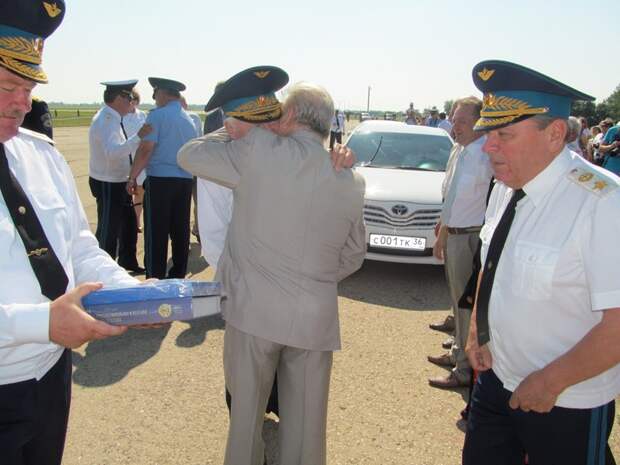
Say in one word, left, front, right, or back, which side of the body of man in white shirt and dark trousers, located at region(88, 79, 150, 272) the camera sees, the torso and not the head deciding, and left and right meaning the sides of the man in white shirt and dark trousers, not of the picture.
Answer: right

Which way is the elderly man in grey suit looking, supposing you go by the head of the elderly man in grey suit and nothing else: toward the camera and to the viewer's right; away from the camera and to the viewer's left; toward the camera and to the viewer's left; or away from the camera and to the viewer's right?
away from the camera and to the viewer's left

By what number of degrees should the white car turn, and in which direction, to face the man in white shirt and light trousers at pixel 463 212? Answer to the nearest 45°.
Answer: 0° — it already faces them

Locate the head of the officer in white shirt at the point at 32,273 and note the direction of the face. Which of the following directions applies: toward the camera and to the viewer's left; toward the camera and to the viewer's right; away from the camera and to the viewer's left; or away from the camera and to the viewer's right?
toward the camera and to the viewer's right

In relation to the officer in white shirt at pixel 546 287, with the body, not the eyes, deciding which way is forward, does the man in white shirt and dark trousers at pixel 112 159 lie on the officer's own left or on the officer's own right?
on the officer's own right

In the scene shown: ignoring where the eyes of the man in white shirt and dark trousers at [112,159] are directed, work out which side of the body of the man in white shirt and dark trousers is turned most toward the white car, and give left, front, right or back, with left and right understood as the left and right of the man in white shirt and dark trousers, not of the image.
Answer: front

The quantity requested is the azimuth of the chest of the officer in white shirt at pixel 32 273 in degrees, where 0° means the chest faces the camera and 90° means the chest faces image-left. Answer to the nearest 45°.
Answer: approximately 315°

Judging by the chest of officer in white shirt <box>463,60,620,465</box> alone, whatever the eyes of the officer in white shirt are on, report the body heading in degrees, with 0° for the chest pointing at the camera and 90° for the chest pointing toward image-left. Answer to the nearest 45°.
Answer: approximately 45°

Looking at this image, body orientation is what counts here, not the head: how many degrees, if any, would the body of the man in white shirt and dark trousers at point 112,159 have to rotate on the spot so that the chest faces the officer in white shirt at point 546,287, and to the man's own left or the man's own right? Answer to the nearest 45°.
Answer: approximately 90° to the man's own right

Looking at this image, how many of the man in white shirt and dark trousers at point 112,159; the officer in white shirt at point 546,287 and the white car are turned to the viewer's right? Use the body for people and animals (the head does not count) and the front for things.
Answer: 1

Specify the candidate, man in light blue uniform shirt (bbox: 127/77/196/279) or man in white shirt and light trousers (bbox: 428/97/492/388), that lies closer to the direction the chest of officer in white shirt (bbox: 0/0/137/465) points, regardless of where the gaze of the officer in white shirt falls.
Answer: the man in white shirt and light trousers
